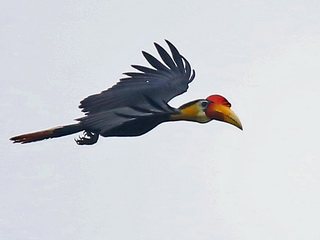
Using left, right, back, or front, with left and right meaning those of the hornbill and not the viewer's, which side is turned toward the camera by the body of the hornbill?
right
